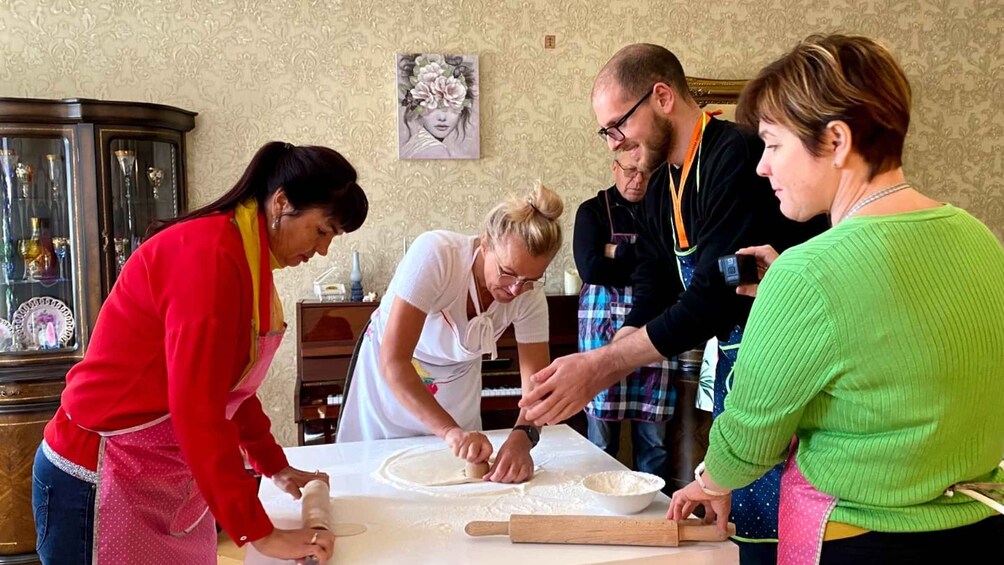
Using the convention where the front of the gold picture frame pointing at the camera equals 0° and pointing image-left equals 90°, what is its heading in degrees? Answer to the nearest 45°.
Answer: approximately 0°

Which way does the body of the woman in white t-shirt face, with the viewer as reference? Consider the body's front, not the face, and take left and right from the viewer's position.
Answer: facing the viewer and to the right of the viewer

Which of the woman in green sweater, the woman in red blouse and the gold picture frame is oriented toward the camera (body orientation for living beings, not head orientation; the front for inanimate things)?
the gold picture frame

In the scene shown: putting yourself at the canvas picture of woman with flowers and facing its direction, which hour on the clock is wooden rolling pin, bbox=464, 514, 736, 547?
The wooden rolling pin is roughly at 12 o'clock from the canvas picture of woman with flowers.

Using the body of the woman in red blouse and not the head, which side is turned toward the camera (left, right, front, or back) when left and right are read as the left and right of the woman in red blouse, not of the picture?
right

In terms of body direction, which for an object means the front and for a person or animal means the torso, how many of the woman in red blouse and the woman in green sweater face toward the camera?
0

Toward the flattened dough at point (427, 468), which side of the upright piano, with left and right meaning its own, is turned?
front

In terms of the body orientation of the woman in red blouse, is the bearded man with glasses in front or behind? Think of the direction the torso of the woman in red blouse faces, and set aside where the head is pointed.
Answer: in front

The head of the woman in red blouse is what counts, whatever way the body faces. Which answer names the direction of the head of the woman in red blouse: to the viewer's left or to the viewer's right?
to the viewer's right

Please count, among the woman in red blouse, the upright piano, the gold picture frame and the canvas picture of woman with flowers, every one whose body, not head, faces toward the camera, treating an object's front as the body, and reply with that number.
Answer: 3

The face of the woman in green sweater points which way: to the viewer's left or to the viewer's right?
to the viewer's left

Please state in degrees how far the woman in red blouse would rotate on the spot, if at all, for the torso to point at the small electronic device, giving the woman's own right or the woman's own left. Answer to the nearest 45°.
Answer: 0° — they already face it

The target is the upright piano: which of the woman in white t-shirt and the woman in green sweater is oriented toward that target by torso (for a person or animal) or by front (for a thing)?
the woman in green sweater
